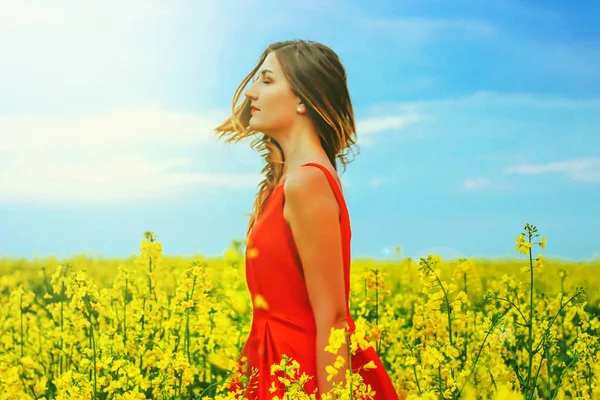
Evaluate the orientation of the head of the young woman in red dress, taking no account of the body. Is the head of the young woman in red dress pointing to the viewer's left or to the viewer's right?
to the viewer's left

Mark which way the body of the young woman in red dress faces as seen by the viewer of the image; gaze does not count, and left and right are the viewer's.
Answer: facing to the left of the viewer
